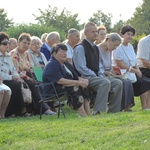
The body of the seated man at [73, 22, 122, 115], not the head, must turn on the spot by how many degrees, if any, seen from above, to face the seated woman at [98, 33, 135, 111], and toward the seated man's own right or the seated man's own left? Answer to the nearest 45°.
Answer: approximately 90° to the seated man's own left
